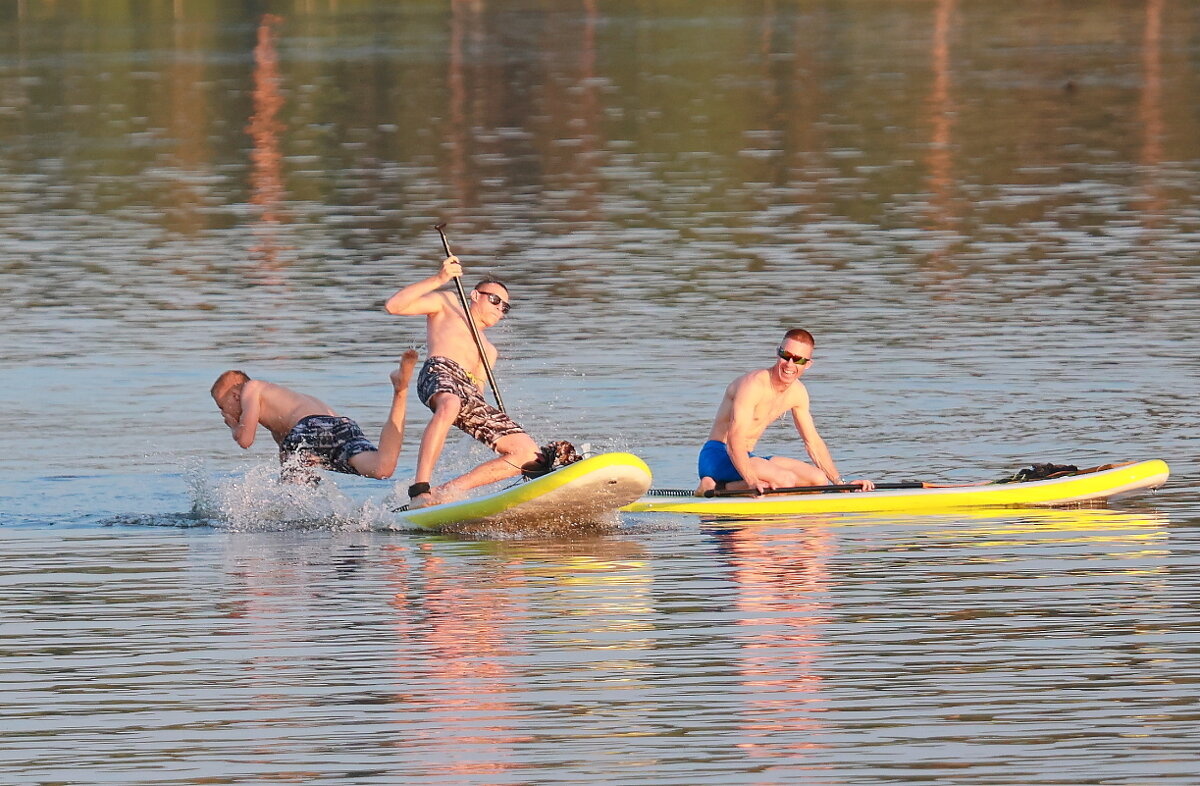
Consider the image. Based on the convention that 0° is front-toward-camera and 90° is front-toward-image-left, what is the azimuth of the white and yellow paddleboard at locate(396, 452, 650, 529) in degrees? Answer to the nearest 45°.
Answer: approximately 315°

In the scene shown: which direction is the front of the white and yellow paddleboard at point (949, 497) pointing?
to the viewer's right

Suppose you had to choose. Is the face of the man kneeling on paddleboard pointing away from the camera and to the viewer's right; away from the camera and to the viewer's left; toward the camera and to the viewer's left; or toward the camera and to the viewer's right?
toward the camera and to the viewer's left

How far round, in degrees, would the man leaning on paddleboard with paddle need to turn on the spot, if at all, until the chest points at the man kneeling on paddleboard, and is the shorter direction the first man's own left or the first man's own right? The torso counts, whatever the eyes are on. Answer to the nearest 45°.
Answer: approximately 45° to the first man's own left

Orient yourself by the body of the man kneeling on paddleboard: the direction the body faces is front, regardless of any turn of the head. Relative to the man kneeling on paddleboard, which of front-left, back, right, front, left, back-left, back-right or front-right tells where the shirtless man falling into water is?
back-right

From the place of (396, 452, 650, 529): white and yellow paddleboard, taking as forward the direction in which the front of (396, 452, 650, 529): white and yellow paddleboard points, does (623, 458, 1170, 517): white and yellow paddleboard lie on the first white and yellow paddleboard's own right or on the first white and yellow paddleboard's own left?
on the first white and yellow paddleboard's own left

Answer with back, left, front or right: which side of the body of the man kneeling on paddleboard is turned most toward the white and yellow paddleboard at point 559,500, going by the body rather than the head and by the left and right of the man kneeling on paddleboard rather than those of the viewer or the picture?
right

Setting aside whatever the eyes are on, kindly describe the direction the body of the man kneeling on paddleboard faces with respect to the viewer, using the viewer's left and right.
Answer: facing the viewer and to the right of the viewer

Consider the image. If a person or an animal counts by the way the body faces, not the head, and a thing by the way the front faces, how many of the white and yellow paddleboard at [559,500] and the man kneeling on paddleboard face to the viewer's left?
0
